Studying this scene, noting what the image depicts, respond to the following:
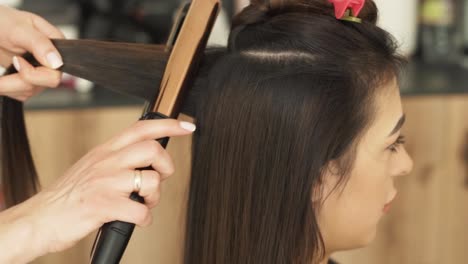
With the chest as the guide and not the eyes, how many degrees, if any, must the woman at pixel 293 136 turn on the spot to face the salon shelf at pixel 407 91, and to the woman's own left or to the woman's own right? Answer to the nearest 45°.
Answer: approximately 90° to the woman's own left

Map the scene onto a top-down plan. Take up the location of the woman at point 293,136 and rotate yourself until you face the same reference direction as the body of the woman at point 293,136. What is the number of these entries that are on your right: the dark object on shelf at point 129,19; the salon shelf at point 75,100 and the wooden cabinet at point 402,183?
0

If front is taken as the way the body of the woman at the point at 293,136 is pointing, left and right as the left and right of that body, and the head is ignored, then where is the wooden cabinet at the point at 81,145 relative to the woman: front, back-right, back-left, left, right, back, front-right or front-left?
back-left

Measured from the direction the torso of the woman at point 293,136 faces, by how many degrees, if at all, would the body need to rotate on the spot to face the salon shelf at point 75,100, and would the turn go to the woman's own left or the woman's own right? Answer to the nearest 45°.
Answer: approximately 135° to the woman's own left

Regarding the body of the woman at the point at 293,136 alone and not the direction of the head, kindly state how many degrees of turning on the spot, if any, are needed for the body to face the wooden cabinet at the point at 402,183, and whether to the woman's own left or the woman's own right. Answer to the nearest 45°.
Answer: approximately 90° to the woman's own left

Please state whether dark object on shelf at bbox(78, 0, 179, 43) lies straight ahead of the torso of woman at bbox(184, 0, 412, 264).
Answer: no

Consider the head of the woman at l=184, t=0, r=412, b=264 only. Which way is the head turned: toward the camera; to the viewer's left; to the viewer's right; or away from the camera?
to the viewer's right

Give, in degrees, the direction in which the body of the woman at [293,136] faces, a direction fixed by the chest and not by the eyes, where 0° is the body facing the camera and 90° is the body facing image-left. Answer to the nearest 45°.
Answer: approximately 270°
